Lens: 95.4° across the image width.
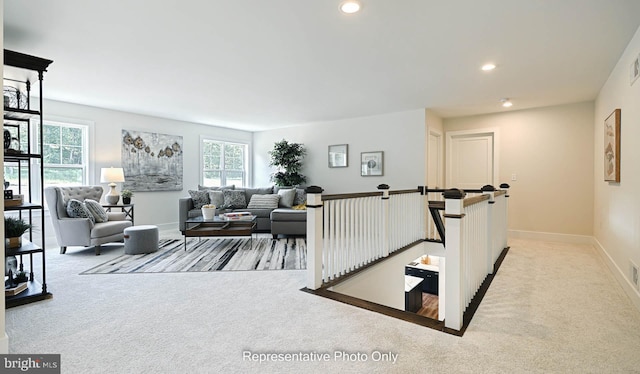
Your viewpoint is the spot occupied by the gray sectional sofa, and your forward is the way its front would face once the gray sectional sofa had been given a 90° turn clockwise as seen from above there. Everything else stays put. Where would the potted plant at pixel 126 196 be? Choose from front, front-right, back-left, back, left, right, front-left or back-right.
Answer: front

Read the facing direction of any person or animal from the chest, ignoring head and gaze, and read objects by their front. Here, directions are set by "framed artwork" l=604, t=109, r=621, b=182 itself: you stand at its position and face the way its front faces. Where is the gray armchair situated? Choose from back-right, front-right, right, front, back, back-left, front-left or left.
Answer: front-left

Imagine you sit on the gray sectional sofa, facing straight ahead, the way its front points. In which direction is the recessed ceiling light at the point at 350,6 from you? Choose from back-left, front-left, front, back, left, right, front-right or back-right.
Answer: front

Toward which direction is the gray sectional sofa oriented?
toward the camera

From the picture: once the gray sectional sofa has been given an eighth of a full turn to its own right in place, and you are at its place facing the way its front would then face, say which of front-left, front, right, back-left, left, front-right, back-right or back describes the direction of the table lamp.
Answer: front-right

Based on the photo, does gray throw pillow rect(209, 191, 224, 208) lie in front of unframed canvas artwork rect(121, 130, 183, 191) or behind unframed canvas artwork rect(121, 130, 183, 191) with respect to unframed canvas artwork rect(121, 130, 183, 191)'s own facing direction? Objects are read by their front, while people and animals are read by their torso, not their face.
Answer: in front

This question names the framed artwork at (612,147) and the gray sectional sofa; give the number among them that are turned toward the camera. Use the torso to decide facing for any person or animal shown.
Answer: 1

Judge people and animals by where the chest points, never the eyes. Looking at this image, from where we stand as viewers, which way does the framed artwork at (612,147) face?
facing to the left of the viewer

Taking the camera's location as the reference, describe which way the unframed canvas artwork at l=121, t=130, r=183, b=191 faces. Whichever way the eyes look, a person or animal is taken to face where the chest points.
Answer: facing the viewer and to the right of the viewer

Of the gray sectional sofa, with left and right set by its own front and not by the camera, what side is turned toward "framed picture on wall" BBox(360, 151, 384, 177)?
left

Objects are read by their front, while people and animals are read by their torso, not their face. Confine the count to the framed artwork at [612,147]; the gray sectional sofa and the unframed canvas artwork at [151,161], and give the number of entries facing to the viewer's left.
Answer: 1

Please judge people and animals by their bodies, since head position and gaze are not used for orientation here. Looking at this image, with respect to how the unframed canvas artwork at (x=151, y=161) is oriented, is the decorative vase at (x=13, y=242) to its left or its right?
on its right

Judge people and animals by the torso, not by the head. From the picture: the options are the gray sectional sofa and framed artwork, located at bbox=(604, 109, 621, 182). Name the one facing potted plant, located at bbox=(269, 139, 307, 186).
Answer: the framed artwork

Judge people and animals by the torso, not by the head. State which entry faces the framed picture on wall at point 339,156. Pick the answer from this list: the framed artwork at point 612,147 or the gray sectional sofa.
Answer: the framed artwork

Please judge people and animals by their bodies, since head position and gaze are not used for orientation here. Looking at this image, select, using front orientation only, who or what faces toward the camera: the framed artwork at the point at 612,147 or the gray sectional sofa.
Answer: the gray sectional sofa

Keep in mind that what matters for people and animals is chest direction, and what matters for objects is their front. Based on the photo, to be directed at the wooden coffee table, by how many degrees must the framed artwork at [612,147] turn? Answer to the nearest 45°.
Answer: approximately 45° to its left

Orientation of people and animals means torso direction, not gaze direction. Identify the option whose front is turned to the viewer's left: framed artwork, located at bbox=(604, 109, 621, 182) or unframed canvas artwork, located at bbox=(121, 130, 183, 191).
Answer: framed artwork, located at bbox=(604, 109, 621, 182)
